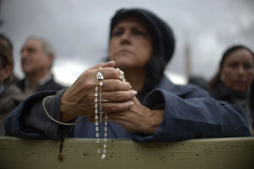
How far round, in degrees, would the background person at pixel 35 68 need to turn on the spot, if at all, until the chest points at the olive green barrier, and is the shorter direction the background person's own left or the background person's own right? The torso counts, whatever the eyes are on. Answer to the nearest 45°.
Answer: approximately 45° to the background person's own left

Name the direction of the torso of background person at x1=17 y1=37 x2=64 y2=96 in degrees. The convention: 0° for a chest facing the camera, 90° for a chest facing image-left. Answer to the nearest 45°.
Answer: approximately 45°

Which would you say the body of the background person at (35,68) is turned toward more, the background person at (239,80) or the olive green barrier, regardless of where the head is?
the olive green barrier
